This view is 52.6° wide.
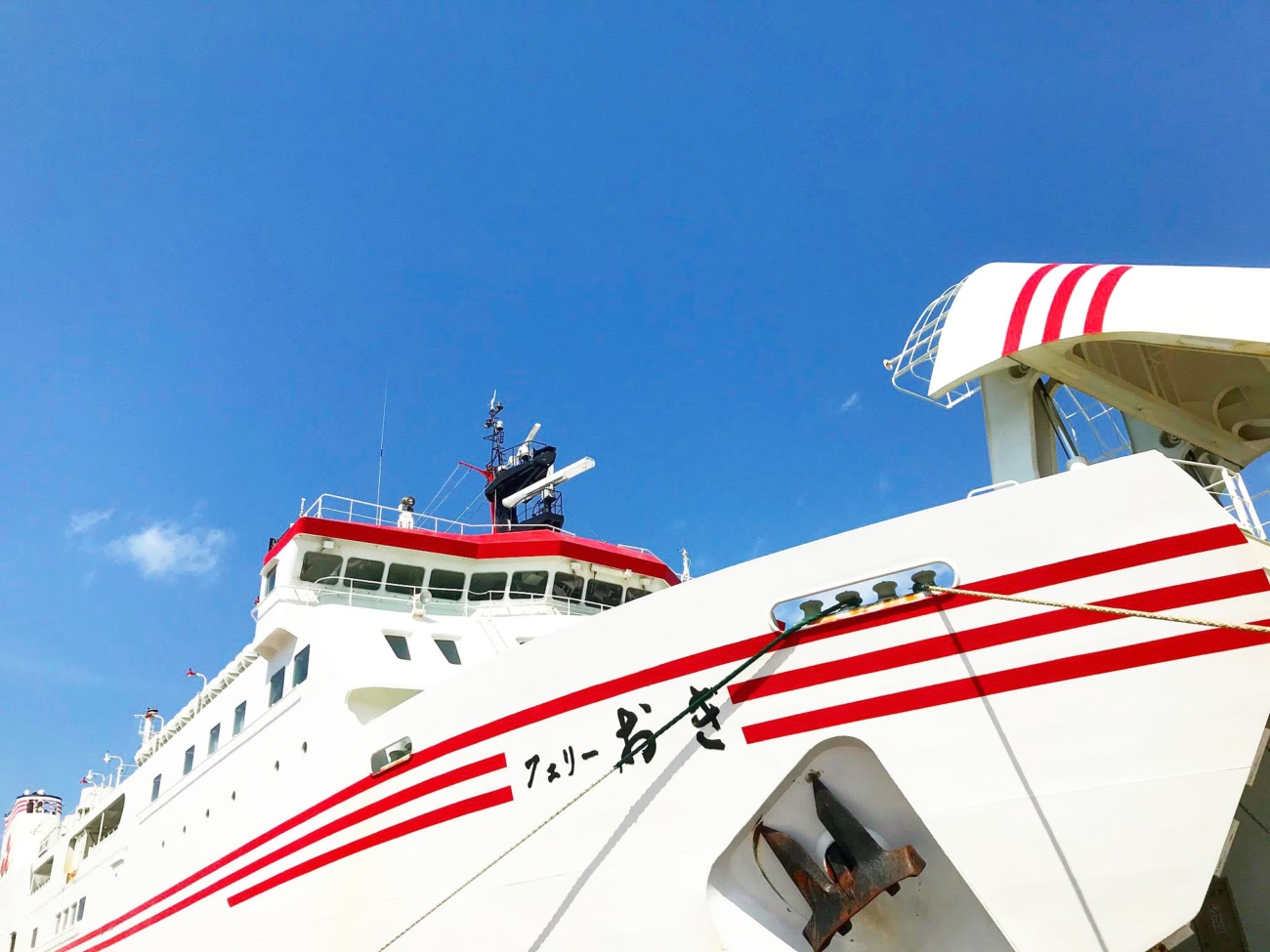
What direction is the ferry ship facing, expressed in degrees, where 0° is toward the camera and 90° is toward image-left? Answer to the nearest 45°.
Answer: approximately 315°
